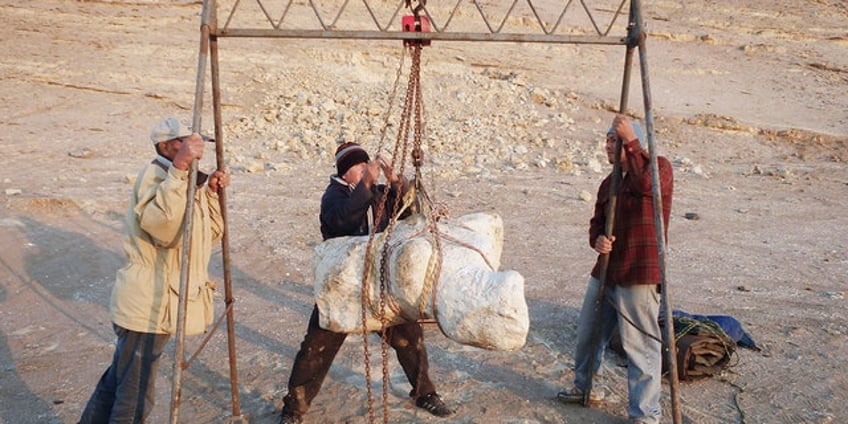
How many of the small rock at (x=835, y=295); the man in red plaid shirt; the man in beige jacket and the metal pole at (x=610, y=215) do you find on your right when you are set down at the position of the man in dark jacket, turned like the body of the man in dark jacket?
1

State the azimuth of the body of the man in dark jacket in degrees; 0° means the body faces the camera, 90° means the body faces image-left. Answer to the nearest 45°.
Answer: approximately 315°

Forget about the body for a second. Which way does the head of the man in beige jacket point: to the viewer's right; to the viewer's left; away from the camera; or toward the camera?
to the viewer's right

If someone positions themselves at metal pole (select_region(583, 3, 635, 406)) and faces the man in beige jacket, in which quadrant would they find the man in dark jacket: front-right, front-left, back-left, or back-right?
front-right

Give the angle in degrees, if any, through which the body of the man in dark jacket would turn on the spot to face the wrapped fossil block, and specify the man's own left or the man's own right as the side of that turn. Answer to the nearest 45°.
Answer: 0° — they already face it

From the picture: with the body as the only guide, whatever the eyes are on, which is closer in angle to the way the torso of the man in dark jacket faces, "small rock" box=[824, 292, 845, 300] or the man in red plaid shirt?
the man in red plaid shirt

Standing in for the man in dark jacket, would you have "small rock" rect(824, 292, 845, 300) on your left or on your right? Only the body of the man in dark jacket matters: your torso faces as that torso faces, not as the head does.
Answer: on your left

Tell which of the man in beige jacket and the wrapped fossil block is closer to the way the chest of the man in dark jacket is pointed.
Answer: the wrapped fossil block

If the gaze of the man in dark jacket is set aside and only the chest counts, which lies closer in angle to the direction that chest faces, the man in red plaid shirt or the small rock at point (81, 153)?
the man in red plaid shirt

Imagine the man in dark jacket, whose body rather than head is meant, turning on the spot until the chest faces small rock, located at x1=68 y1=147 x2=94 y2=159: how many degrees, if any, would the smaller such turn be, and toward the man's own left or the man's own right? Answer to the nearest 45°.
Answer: approximately 180°

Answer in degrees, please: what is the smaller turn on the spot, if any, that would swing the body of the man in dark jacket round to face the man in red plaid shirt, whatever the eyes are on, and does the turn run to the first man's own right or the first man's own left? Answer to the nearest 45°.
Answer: approximately 45° to the first man's own left
